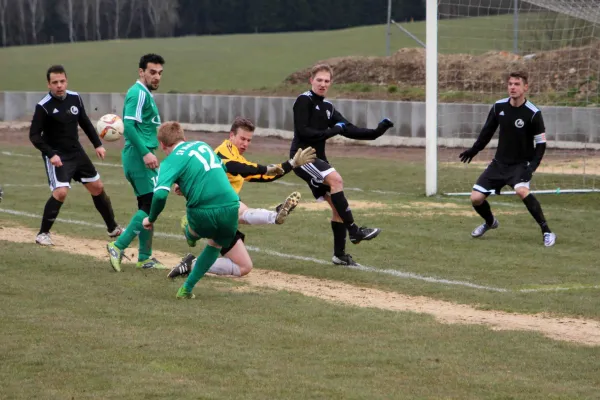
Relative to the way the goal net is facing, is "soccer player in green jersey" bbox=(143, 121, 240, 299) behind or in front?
in front

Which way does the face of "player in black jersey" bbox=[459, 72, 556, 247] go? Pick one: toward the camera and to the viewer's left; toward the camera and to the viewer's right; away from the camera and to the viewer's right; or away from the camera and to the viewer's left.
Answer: toward the camera and to the viewer's left

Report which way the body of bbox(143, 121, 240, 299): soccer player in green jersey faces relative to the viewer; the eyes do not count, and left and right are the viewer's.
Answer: facing away from the viewer and to the left of the viewer

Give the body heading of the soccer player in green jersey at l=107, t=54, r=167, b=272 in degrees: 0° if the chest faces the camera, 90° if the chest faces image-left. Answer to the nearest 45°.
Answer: approximately 270°

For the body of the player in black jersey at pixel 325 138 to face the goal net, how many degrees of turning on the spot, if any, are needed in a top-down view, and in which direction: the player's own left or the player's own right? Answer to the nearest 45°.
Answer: approximately 135° to the player's own left

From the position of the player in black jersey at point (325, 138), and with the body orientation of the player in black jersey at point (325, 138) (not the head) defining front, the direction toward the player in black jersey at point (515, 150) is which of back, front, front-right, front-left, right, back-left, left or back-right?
left
